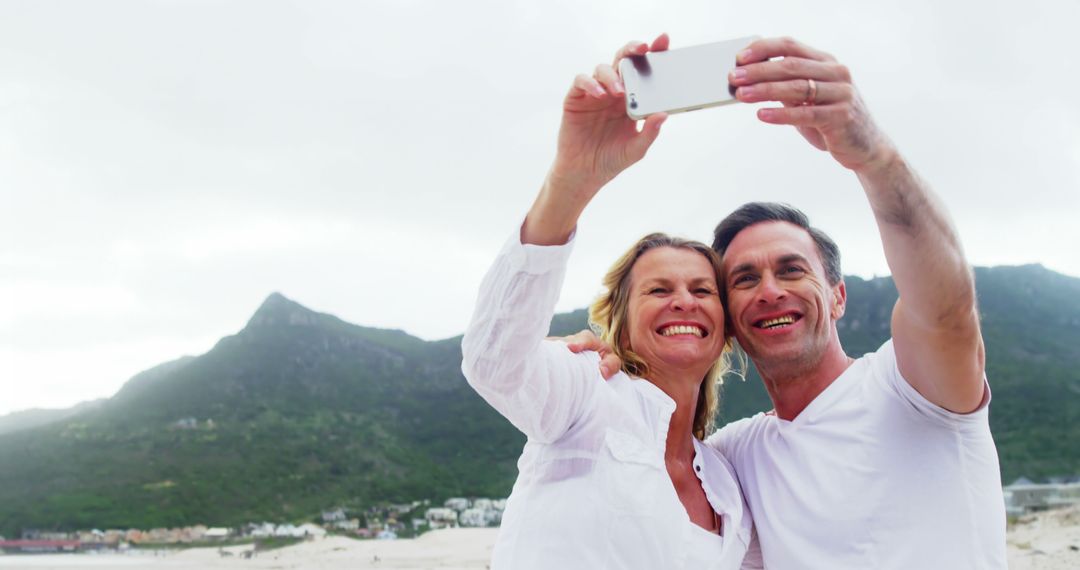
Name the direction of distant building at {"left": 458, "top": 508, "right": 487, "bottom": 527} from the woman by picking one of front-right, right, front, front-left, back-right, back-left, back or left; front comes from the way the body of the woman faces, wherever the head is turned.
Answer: back-left

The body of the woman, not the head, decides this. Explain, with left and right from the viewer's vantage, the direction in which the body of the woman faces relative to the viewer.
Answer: facing the viewer and to the right of the viewer

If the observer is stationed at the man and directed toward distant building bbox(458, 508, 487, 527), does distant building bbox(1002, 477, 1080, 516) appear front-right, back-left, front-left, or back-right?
front-right

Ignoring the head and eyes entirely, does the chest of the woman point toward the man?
no

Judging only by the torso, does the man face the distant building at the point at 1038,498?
no

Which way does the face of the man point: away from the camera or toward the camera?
toward the camera

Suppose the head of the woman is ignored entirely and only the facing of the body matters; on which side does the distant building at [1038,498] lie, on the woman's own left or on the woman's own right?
on the woman's own left

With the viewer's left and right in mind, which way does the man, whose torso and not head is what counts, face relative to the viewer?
facing the viewer and to the left of the viewer

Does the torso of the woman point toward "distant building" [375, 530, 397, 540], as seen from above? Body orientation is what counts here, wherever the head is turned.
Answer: no

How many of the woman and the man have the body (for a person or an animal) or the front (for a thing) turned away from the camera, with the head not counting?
0

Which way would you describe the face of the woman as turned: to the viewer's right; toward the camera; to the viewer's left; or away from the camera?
toward the camera
